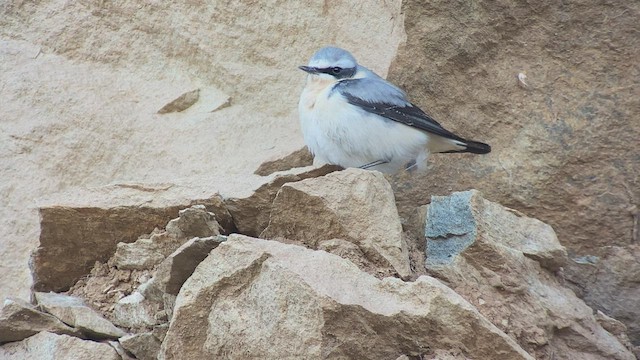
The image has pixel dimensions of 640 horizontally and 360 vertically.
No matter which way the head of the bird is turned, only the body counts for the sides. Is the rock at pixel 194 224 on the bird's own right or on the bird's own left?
on the bird's own left

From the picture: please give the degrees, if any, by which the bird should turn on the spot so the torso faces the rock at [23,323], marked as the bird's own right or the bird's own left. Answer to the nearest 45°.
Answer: approximately 45° to the bird's own left

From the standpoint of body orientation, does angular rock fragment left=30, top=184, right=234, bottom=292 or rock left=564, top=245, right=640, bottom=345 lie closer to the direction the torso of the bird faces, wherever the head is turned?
the angular rock fragment

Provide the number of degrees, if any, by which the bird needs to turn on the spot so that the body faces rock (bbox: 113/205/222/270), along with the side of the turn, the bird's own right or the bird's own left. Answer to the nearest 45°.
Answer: approximately 45° to the bird's own left

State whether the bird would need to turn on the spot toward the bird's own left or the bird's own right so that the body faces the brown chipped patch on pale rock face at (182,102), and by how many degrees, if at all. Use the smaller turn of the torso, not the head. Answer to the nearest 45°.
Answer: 0° — it already faces it

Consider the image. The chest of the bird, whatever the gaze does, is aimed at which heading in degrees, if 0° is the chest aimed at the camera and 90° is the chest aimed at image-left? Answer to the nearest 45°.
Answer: approximately 90°
